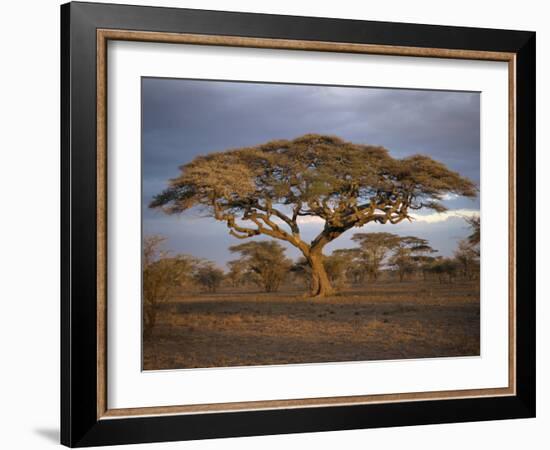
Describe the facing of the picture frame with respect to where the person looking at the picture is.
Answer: facing the viewer and to the right of the viewer
